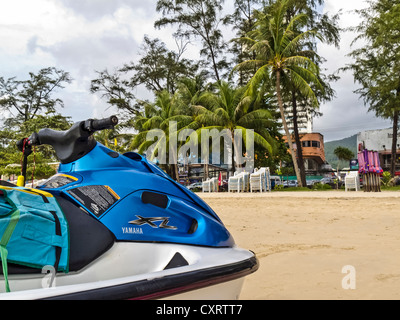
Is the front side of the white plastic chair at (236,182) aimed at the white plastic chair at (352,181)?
no

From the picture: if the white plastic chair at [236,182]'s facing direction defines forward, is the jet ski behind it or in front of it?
in front

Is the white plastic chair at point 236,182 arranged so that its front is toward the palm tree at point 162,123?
no

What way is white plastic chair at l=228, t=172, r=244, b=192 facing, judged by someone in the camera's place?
facing the viewer and to the left of the viewer

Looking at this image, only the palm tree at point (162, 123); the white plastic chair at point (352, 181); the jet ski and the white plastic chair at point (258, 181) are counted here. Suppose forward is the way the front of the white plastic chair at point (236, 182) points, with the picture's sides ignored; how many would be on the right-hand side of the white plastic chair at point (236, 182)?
1

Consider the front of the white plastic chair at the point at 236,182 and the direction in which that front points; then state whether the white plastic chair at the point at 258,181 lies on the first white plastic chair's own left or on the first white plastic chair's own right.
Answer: on the first white plastic chair's own left
